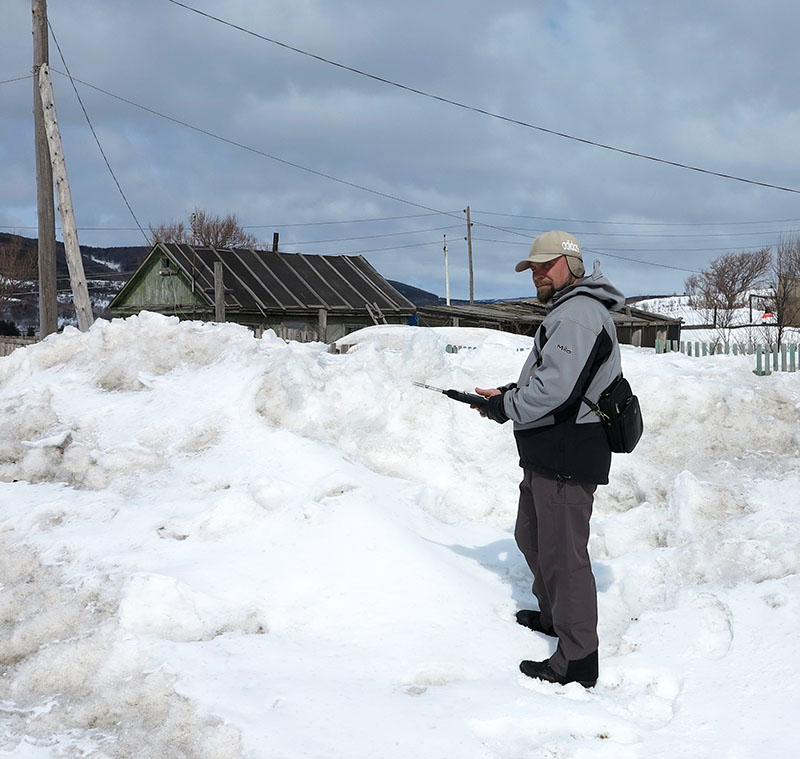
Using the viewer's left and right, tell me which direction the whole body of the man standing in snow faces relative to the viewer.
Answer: facing to the left of the viewer

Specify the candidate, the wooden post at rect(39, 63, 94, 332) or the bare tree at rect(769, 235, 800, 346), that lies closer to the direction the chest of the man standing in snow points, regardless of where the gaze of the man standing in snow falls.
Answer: the wooden post

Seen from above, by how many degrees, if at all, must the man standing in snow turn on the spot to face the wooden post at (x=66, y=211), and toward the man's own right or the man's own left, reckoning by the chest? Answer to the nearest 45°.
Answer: approximately 45° to the man's own right
